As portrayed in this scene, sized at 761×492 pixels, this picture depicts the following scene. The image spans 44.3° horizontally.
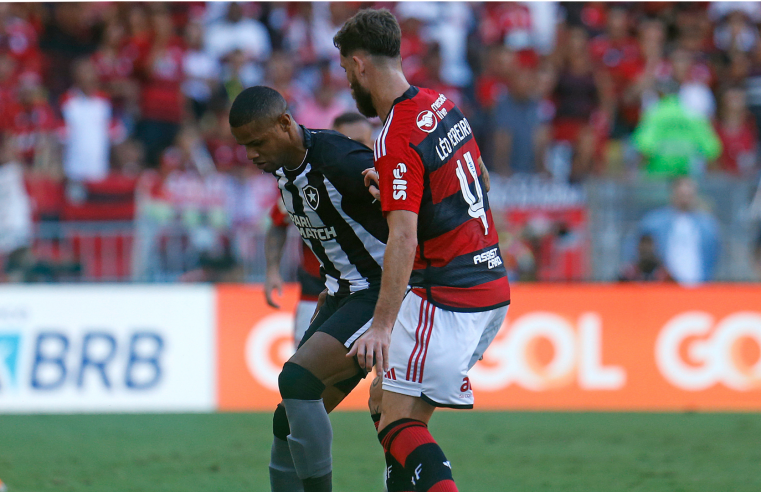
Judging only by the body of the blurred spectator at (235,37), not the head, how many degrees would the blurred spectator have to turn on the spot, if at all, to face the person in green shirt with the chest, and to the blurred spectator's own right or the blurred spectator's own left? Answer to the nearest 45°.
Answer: approximately 45° to the blurred spectator's own left

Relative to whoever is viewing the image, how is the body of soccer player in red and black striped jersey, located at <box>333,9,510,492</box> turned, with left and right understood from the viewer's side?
facing away from the viewer and to the left of the viewer

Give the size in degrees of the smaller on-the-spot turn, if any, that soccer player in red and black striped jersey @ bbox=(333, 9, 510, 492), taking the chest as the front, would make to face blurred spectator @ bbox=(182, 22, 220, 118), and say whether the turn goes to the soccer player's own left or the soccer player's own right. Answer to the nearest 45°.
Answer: approximately 45° to the soccer player's own right

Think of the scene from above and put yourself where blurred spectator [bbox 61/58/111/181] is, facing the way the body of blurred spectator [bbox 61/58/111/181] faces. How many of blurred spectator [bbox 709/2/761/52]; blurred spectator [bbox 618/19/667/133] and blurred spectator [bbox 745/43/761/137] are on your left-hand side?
3

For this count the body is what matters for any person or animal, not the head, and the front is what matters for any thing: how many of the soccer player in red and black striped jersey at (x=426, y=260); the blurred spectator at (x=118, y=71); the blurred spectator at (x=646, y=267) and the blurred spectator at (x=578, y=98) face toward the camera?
3

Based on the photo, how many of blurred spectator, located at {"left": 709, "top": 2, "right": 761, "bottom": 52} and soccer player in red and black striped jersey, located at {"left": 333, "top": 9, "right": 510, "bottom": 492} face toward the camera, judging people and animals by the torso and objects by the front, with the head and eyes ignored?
1

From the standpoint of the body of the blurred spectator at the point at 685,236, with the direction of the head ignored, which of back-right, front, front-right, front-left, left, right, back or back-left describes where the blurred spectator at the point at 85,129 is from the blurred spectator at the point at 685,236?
right

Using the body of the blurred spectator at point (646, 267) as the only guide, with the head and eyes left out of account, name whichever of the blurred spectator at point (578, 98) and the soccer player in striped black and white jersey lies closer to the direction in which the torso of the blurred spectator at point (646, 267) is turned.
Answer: the soccer player in striped black and white jersey

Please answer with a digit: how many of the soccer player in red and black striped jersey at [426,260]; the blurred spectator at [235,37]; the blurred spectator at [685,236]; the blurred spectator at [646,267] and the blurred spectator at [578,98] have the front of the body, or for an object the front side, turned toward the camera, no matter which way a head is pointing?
4

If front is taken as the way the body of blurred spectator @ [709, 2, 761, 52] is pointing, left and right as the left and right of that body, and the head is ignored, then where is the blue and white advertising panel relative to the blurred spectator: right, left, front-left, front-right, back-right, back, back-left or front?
front-right
